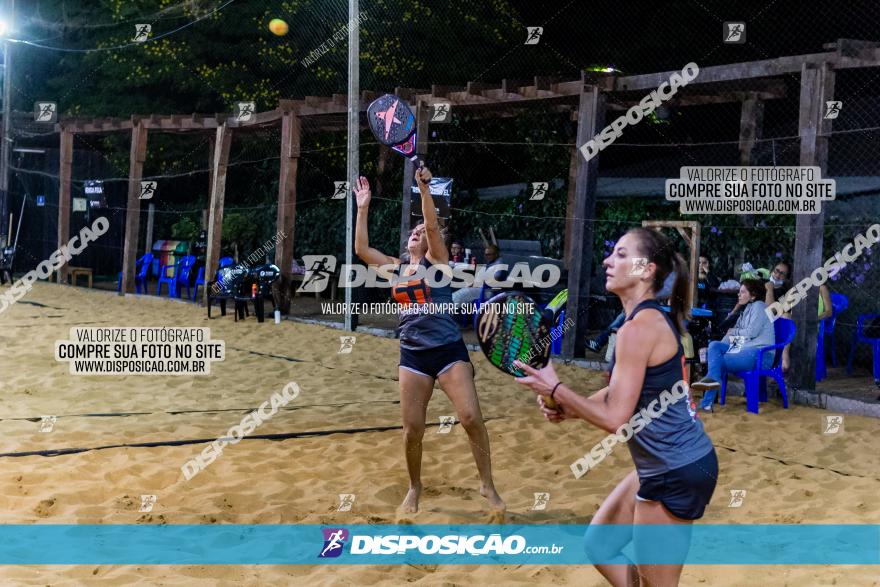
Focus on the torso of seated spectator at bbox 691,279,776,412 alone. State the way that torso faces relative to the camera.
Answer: to the viewer's left

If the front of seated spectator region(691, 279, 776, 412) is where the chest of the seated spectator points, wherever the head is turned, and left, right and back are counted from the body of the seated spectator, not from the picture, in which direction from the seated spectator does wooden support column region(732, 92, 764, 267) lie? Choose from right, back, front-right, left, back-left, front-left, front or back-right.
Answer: right

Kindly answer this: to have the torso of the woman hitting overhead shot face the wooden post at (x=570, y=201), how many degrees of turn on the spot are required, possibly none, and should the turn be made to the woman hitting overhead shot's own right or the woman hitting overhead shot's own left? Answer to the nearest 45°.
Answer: approximately 180°

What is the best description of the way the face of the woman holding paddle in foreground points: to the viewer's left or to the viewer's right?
to the viewer's left

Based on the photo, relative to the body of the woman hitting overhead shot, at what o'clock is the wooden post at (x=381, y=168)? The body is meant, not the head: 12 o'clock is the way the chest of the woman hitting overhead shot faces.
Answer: The wooden post is roughly at 6 o'clock from the woman hitting overhead shot.

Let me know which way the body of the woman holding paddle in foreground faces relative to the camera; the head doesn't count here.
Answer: to the viewer's left

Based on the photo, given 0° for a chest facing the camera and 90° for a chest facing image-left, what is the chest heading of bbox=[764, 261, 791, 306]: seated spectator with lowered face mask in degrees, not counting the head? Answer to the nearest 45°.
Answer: approximately 45°

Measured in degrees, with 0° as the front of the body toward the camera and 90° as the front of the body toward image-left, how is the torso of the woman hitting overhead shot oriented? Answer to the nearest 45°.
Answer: approximately 0°

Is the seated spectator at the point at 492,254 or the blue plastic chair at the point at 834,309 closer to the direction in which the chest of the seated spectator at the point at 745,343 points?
the seated spectator

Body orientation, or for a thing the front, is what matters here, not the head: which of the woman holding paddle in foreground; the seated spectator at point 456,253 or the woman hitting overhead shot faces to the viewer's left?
the woman holding paddle in foreground

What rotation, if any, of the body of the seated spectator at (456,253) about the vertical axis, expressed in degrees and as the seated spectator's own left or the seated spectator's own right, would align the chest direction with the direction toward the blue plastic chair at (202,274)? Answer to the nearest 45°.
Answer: approximately 135° to the seated spectator's own right
